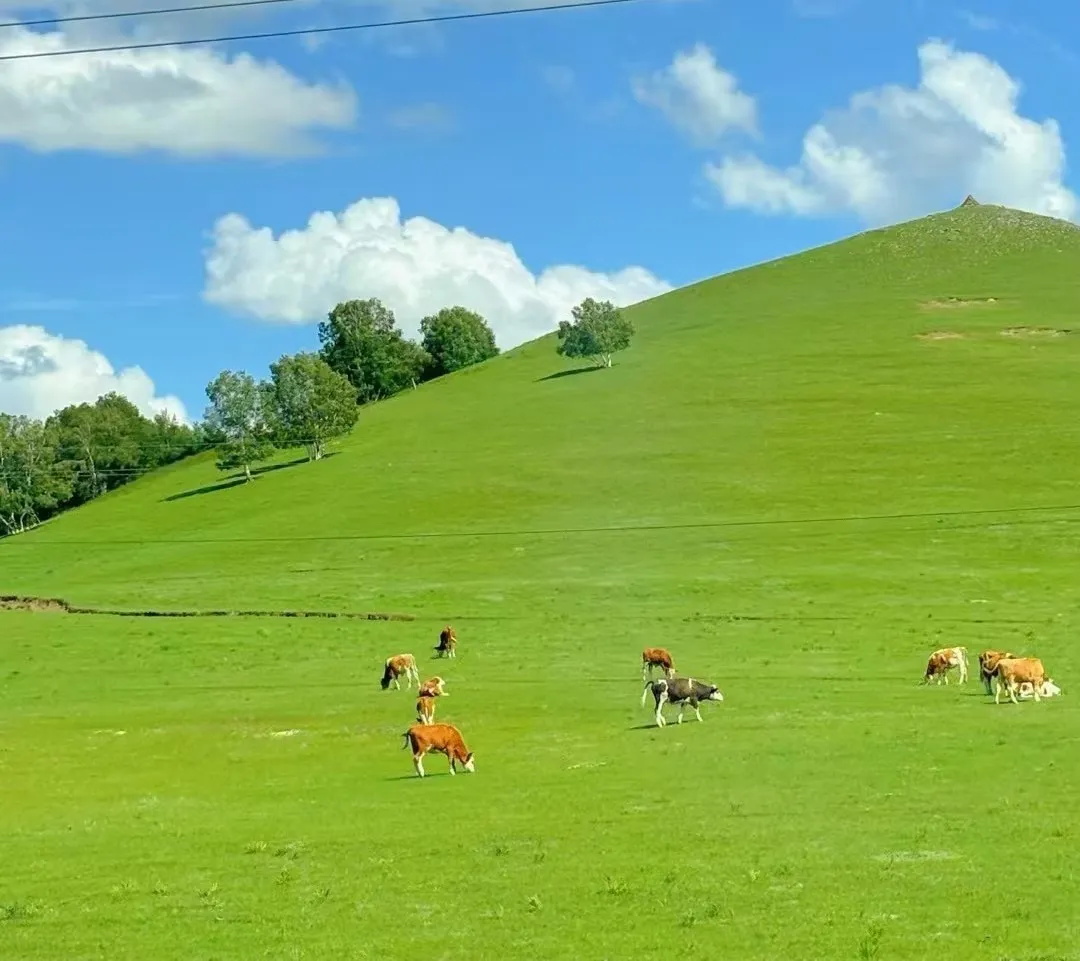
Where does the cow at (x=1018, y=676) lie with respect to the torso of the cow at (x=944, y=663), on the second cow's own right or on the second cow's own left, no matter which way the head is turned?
on the second cow's own left

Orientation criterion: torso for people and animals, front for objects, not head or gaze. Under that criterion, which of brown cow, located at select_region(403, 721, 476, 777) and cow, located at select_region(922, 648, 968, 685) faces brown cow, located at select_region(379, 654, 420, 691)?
the cow

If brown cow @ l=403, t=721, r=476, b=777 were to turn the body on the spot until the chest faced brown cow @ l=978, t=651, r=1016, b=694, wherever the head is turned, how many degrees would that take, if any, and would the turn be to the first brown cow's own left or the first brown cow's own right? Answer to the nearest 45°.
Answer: approximately 45° to the first brown cow's own left

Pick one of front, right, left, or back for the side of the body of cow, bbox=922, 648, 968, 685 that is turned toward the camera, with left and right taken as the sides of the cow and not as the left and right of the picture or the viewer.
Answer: left

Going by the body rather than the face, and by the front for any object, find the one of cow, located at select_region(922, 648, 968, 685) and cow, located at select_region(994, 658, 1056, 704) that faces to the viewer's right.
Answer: cow, located at select_region(994, 658, 1056, 704)

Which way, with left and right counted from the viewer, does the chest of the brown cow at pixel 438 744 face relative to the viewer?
facing to the right of the viewer

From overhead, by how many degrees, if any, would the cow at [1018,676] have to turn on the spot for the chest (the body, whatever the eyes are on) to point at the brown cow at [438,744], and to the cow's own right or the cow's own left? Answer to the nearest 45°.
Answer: approximately 135° to the cow's own right
